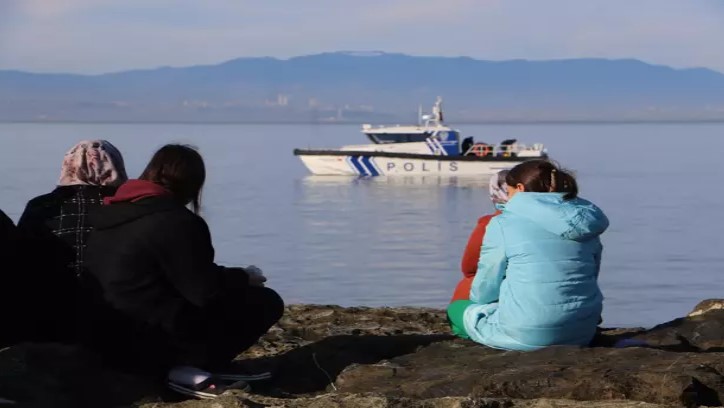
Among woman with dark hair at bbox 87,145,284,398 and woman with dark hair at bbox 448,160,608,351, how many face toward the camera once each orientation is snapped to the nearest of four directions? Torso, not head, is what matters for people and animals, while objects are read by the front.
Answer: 0

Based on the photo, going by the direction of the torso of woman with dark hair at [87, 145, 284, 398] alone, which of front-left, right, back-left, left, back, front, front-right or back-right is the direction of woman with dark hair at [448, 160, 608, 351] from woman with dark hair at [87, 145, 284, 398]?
front-right

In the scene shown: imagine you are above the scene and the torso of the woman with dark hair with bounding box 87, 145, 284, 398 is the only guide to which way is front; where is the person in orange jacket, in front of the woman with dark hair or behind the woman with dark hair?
in front

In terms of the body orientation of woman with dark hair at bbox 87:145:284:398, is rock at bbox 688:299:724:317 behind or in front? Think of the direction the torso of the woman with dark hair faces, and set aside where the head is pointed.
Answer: in front

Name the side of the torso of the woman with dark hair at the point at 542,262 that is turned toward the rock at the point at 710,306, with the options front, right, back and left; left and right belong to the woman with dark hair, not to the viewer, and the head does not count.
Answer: right

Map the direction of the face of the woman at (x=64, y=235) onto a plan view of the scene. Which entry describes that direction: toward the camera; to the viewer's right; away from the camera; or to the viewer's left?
away from the camera

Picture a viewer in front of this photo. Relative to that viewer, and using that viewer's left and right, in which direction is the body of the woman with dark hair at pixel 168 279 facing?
facing away from the viewer and to the right of the viewer

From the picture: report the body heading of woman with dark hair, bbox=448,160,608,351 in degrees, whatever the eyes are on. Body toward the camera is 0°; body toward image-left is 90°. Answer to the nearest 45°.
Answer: approximately 135°
